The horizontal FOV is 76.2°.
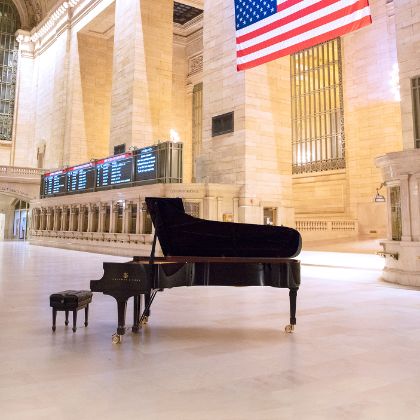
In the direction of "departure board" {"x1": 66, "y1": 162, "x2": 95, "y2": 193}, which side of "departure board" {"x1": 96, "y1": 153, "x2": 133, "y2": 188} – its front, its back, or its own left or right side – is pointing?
right

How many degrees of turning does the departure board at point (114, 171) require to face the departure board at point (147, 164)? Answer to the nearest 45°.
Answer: approximately 90° to its left

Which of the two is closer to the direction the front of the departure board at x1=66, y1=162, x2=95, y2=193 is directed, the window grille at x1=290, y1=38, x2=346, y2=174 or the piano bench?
the piano bench
